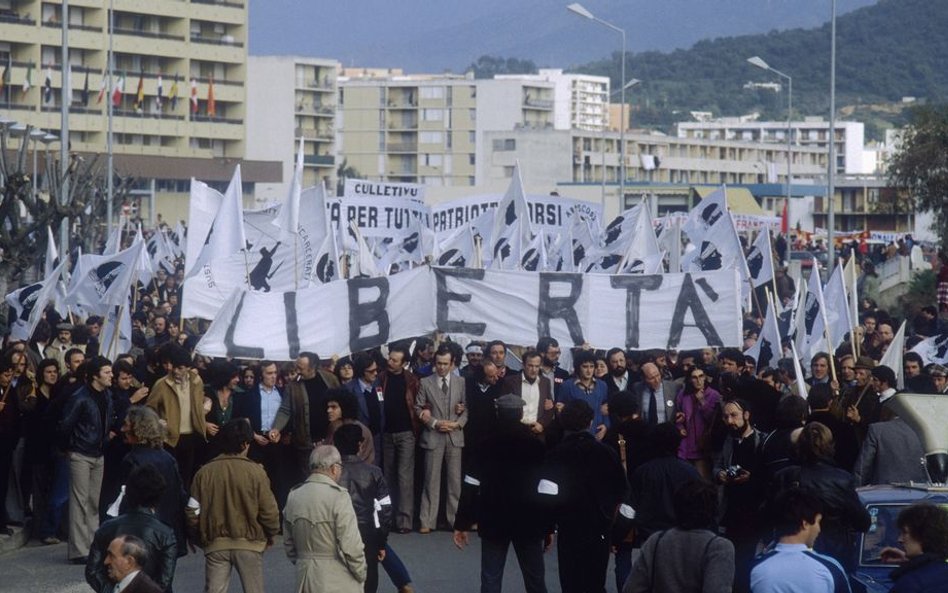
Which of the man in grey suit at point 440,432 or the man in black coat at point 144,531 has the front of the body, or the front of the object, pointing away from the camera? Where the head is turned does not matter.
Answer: the man in black coat

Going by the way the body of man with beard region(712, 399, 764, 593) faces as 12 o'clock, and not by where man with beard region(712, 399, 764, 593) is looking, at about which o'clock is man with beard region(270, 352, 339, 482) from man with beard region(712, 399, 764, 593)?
man with beard region(270, 352, 339, 482) is roughly at 3 o'clock from man with beard region(712, 399, 764, 593).

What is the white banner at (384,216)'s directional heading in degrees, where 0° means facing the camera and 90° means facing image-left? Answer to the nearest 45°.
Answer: approximately 0°

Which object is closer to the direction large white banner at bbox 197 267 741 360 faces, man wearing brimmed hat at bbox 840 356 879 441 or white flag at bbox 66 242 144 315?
the man wearing brimmed hat

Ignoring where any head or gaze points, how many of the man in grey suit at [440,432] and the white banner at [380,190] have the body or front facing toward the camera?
2

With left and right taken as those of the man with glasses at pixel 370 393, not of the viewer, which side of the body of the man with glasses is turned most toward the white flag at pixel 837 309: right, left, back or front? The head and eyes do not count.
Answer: left

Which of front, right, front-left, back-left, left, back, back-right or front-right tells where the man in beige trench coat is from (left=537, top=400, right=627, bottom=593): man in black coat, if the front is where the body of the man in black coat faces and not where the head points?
back-left

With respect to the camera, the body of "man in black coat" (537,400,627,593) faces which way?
away from the camera

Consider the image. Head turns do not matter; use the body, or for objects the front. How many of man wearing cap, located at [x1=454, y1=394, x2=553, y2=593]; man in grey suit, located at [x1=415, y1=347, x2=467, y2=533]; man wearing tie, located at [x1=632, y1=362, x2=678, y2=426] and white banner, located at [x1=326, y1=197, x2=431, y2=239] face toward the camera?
3

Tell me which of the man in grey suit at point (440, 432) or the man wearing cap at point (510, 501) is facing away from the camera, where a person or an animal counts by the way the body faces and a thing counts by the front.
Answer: the man wearing cap

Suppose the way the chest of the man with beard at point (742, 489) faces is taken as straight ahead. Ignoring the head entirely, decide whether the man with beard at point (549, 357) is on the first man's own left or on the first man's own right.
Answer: on the first man's own right

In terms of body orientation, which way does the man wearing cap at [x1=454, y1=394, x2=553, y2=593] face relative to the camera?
away from the camera

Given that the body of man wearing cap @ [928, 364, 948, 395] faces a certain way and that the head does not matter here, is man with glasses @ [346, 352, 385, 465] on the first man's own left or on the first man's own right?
on the first man's own right
